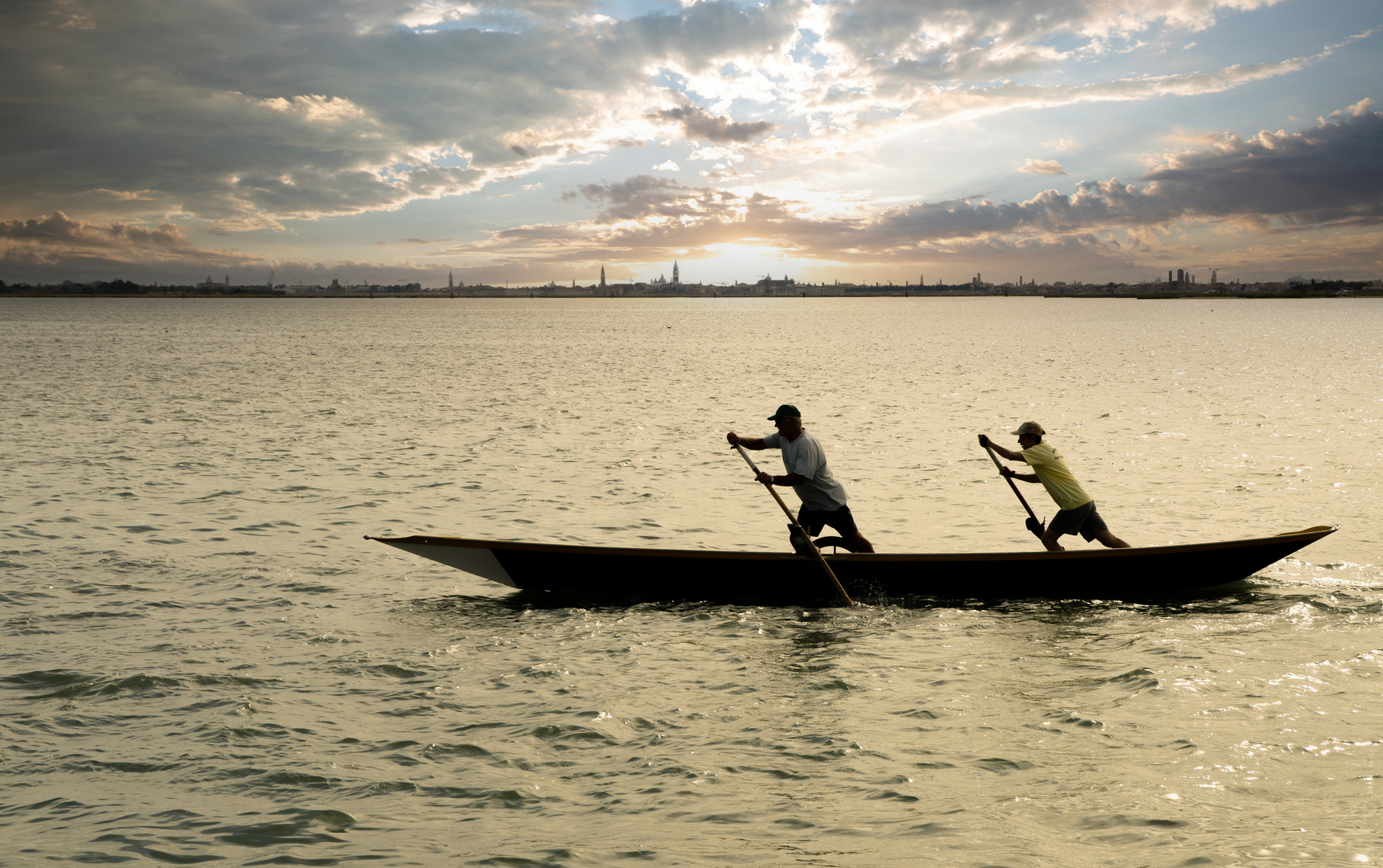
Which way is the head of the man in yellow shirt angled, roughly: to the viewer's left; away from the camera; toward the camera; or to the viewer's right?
to the viewer's left

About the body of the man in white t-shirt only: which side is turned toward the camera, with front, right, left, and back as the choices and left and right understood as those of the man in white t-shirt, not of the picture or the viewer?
left

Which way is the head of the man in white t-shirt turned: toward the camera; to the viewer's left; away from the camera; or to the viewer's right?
to the viewer's left

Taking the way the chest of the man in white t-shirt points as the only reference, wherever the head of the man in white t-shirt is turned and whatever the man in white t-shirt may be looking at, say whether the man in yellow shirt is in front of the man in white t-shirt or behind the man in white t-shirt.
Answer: behind

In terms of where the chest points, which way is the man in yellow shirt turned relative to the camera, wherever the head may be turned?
to the viewer's left

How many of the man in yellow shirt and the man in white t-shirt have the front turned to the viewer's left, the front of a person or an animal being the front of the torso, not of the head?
2

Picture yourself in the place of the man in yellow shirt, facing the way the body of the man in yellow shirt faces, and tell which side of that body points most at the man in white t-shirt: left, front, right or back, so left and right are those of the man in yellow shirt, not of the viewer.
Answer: front
